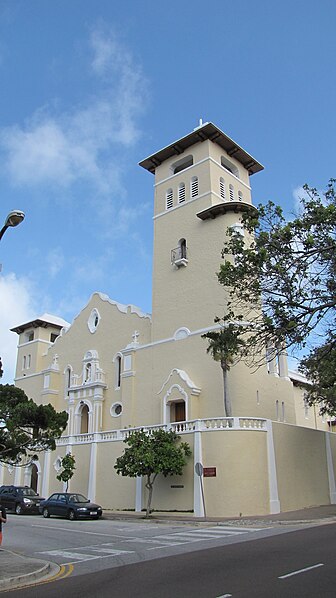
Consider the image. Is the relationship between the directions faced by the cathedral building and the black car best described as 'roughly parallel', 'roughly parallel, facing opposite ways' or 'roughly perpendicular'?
roughly perpendicular

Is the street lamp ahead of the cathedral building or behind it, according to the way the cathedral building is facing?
ahead

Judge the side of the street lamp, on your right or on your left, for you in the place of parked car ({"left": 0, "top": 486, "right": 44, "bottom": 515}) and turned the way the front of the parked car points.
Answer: on your right

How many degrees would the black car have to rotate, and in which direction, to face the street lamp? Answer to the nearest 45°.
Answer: approximately 45° to its right

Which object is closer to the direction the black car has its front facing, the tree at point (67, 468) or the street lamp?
the street lamp

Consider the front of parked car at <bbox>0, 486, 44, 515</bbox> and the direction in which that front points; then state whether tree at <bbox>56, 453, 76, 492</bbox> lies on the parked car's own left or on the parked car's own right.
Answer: on the parked car's own left

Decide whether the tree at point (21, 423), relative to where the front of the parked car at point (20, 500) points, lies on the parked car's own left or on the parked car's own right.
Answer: on the parked car's own right

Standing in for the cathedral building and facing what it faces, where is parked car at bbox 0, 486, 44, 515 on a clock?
The parked car is roughly at 1 o'clock from the cathedral building.
